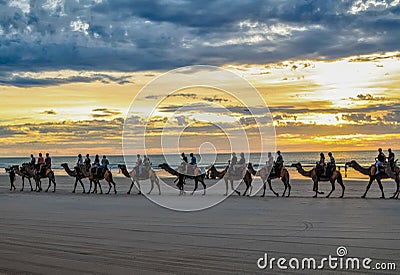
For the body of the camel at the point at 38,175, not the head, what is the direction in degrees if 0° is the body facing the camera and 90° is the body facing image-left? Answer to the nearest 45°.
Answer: approximately 90°
